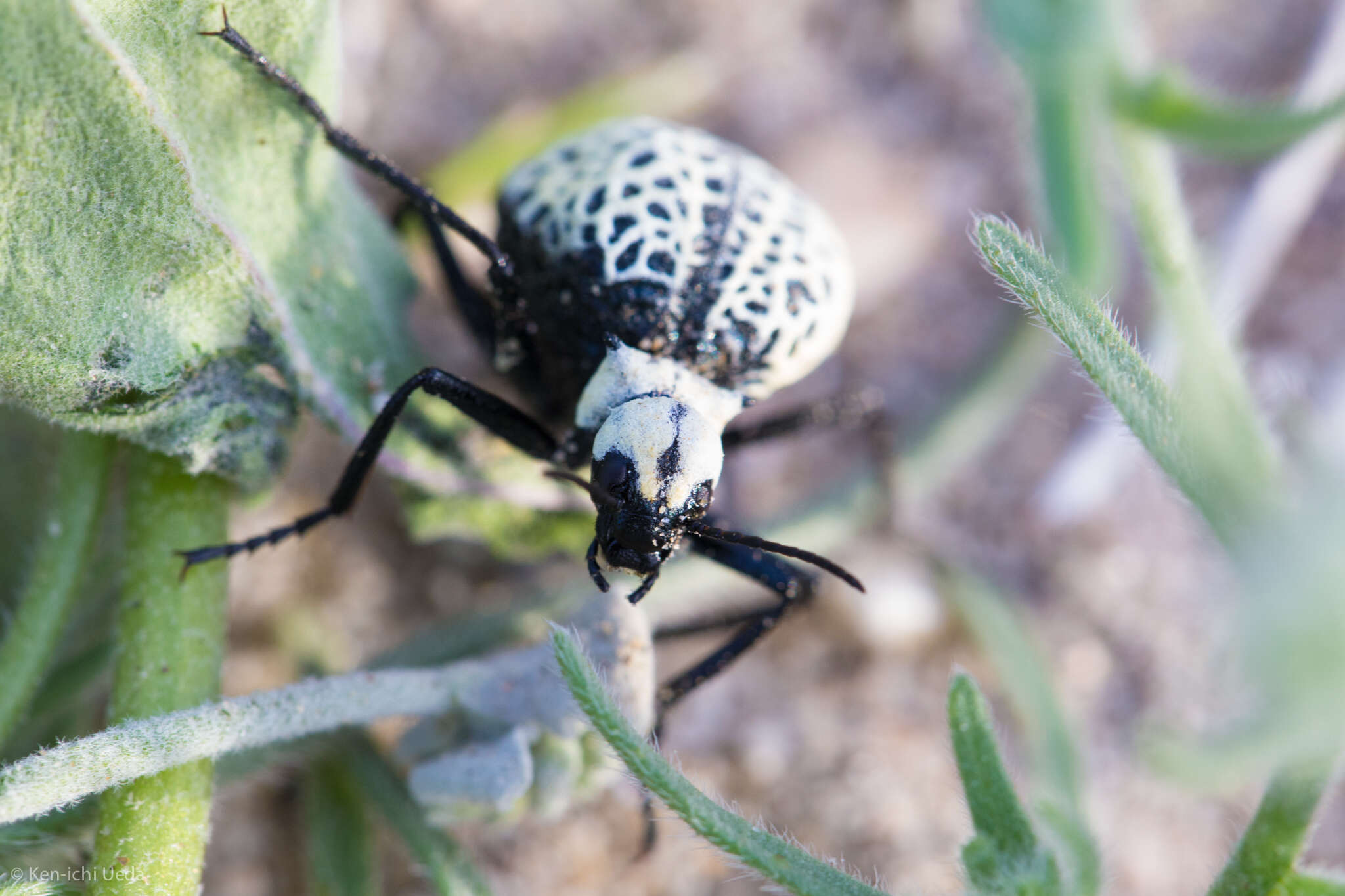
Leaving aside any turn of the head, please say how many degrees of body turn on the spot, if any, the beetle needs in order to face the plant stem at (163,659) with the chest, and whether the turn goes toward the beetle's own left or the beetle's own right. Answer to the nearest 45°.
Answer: approximately 45° to the beetle's own right

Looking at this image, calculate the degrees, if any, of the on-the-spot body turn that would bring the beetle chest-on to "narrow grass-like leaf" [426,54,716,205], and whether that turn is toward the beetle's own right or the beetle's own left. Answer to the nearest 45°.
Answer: approximately 180°

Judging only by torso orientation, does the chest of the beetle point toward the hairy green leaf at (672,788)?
yes

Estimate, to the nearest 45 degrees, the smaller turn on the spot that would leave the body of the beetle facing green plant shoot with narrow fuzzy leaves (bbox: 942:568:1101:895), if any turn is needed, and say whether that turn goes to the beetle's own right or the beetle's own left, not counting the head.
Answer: approximately 90° to the beetle's own left

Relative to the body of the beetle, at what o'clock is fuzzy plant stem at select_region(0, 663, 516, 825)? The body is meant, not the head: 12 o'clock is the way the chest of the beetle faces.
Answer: The fuzzy plant stem is roughly at 1 o'clock from the beetle.

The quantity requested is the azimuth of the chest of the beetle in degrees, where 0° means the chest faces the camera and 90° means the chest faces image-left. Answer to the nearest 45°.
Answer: approximately 0°

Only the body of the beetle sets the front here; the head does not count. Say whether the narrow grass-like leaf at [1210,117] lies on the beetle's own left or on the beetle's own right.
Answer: on the beetle's own left

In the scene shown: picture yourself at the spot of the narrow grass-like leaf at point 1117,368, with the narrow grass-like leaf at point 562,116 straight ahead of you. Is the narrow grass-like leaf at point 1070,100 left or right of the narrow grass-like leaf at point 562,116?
right
